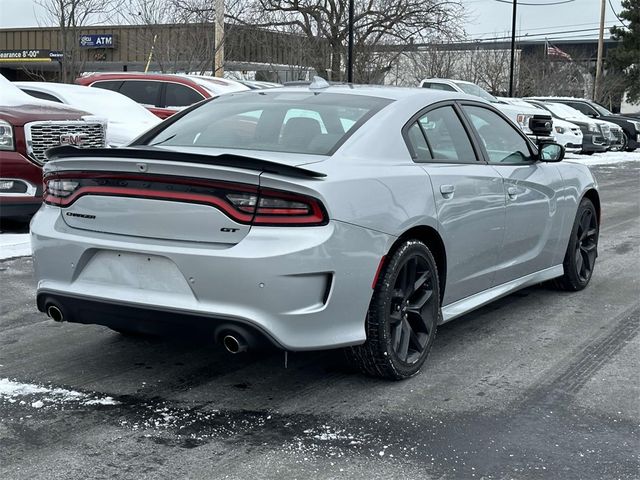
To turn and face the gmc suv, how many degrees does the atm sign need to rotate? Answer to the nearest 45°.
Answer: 0° — it already faces it

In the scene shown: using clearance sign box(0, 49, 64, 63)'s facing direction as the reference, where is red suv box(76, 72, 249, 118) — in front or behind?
in front

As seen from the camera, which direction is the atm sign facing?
toward the camera

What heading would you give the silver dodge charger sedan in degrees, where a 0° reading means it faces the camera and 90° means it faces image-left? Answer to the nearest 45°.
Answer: approximately 225°

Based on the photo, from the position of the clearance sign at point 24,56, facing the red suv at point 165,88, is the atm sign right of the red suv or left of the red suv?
left

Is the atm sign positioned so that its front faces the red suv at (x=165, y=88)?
yes

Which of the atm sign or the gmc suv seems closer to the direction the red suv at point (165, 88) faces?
the gmc suv

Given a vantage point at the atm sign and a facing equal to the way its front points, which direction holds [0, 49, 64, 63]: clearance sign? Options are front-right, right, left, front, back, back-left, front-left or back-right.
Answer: back-right
